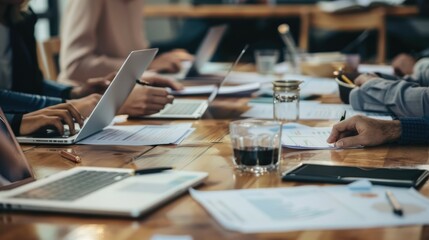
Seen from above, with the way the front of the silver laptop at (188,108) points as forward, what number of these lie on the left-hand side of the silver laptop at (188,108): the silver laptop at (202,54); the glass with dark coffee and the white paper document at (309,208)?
2

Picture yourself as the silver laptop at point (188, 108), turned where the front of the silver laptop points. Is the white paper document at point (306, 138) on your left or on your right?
on your left

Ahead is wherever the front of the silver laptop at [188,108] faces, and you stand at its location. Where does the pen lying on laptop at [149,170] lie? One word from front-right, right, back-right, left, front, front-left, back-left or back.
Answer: left

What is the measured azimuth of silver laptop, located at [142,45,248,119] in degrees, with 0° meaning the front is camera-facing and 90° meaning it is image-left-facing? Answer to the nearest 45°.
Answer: approximately 90°

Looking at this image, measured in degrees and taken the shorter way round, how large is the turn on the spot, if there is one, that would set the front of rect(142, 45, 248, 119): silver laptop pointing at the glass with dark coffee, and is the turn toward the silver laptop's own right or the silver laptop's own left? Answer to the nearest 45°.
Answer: approximately 90° to the silver laptop's own left

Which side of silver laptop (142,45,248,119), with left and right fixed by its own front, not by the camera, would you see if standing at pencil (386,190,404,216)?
left

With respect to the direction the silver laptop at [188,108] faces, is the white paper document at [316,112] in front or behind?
behind

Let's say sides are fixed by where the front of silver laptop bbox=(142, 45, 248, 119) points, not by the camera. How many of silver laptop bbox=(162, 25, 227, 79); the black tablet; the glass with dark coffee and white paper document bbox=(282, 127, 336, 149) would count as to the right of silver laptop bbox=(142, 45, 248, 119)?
1

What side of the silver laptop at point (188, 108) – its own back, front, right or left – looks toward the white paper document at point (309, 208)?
left

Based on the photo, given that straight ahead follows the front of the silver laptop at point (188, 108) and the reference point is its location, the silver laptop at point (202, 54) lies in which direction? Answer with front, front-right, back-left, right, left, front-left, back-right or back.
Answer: right
